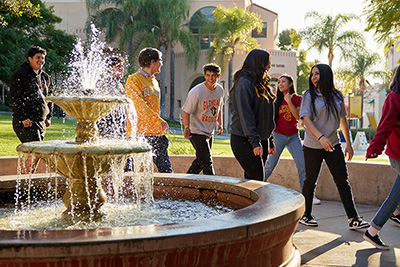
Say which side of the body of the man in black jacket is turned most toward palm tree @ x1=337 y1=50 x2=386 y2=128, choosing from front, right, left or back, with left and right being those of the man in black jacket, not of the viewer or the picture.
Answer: left

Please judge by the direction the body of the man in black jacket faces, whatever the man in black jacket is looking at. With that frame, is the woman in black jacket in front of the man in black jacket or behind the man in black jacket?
in front

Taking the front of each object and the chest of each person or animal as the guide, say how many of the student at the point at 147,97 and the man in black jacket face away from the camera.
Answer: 0

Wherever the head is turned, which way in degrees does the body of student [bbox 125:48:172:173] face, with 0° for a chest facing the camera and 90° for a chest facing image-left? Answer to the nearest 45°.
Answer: approximately 315°

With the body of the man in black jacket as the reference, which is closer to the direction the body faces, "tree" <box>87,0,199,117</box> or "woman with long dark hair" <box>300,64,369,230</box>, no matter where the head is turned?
the woman with long dark hair

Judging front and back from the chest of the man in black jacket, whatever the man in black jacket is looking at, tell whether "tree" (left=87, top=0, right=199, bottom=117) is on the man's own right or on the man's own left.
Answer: on the man's own left

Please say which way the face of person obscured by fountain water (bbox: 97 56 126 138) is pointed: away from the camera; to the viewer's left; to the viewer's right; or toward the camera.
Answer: toward the camera
